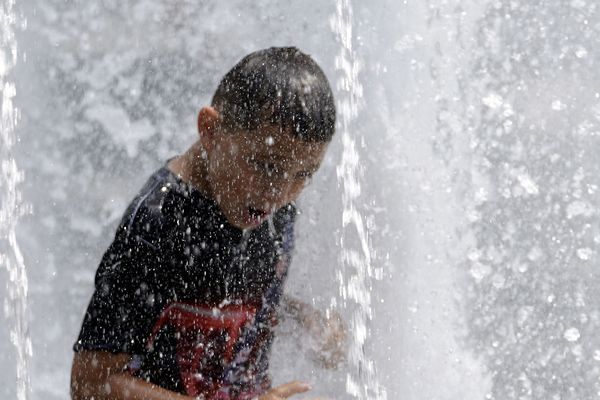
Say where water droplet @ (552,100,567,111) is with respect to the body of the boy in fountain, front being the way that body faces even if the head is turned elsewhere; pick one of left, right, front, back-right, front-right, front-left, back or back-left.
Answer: left

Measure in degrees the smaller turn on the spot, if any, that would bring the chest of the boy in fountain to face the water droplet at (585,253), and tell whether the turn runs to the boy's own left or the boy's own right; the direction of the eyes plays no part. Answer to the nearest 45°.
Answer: approximately 90° to the boy's own left

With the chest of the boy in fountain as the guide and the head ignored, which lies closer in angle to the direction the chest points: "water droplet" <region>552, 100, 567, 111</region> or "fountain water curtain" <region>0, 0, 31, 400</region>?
the water droplet

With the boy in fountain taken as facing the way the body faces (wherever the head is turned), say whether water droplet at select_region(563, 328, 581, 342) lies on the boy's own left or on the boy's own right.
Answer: on the boy's own left

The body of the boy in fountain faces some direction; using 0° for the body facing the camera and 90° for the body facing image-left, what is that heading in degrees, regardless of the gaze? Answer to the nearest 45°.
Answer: approximately 315°

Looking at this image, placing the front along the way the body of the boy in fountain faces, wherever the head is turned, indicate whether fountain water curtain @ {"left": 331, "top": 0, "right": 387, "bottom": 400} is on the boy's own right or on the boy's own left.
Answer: on the boy's own left

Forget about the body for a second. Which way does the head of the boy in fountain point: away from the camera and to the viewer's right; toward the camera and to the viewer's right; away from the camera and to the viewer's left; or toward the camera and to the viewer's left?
toward the camera and to the viewer's right
